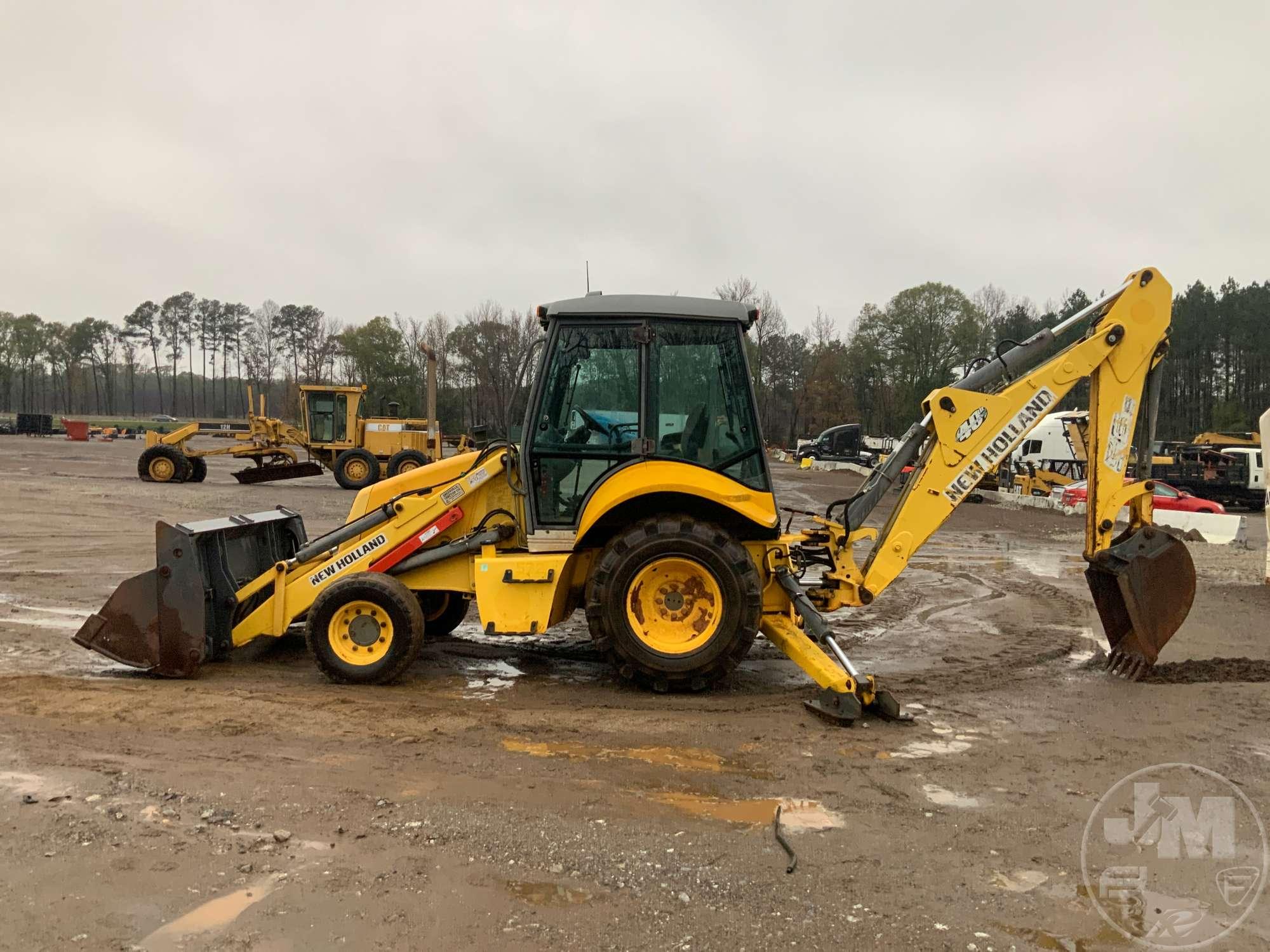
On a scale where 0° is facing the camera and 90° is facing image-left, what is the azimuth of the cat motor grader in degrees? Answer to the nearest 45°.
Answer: approximately 90°

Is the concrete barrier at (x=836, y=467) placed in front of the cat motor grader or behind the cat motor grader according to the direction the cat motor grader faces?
behind

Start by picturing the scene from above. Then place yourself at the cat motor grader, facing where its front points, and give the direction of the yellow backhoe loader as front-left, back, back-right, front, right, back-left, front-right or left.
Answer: left

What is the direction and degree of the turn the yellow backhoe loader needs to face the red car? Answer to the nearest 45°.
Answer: approximately 135° to its right

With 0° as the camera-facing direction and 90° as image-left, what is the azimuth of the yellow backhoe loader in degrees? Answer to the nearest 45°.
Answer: approximately 90°

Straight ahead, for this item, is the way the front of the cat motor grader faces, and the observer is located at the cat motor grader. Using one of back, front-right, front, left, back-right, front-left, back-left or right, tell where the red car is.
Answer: back-left

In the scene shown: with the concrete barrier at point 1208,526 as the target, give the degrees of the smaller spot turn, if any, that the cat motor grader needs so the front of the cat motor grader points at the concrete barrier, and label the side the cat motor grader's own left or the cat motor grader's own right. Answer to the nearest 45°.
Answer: approximately 135° to the cat motor grader's own left

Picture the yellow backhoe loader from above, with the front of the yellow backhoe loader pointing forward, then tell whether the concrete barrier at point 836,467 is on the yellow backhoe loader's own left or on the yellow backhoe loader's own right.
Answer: on the yellow backhoe loader's own right

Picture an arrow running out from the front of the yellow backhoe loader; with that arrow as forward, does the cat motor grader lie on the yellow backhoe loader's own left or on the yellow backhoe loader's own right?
on the yellow backhoe loader's own right

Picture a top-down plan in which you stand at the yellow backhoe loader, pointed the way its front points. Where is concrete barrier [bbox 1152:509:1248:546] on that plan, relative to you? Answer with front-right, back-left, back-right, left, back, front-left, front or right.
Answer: back-right

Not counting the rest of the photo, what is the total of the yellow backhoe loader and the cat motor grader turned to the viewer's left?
2
